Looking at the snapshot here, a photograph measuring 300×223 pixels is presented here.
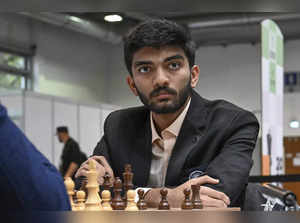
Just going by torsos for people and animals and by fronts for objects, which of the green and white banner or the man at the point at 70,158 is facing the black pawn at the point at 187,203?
the green and white banner

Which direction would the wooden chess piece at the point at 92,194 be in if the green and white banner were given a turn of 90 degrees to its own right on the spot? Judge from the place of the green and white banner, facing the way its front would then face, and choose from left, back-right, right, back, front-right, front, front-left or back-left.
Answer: left

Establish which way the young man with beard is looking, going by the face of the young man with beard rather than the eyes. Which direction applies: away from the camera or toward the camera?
toward the camera

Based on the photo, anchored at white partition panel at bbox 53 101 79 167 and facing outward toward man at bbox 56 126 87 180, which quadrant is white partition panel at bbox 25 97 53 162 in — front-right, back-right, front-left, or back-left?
front-right

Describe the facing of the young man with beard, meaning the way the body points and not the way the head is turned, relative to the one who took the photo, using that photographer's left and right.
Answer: facing the viewer and to the left of the viewer

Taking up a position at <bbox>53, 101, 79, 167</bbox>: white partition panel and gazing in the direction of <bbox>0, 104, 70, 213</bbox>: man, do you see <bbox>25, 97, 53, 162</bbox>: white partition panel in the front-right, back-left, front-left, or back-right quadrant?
front-right

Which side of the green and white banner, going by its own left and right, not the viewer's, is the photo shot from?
front

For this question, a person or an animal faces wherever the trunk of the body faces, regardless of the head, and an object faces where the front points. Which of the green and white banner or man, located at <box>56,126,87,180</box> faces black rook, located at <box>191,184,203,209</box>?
the green and white banner
